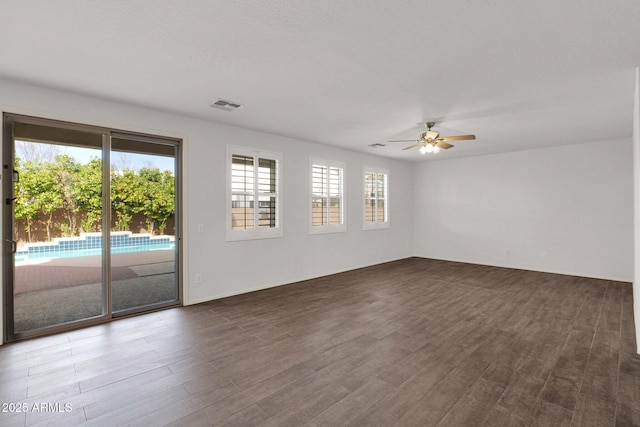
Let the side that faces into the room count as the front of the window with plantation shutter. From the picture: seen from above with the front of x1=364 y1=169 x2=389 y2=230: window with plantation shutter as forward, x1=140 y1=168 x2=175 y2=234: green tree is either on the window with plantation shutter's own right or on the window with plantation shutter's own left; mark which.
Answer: on the window with plantation shutter's own right

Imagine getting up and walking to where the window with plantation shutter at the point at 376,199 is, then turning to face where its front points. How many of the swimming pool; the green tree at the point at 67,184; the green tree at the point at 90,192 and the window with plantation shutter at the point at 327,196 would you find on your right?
4

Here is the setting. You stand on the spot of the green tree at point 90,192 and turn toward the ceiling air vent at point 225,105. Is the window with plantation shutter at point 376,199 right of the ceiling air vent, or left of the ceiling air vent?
left

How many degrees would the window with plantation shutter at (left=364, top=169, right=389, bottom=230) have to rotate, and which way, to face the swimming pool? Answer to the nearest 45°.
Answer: approximately 90° to its right

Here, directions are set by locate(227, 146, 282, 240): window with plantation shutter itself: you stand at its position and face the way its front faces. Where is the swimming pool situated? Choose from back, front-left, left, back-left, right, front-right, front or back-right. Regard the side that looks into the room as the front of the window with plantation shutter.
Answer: back-right

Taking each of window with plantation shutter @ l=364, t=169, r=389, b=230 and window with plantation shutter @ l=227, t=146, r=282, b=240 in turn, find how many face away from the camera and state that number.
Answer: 0

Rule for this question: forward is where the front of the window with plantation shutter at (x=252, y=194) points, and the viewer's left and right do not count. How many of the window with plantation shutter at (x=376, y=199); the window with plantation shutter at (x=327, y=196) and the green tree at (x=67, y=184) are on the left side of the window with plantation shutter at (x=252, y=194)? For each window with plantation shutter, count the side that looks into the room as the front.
2

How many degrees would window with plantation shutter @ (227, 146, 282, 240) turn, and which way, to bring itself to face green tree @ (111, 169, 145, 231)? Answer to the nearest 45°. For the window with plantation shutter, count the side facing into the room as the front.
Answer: approximately 180°

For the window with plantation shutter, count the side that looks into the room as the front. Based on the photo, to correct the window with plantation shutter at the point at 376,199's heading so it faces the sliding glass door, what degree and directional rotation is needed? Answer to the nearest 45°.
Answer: approximately 90° to its right

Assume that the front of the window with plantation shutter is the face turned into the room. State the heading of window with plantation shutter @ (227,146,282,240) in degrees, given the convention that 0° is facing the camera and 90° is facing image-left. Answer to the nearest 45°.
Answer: approximately 315°

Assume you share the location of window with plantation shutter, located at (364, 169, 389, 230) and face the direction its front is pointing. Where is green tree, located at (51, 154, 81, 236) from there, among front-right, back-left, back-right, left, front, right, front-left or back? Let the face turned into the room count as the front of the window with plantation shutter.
right

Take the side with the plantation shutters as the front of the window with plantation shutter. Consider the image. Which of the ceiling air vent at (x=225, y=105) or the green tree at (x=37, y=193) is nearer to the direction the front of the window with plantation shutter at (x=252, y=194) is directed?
the ceiling air vent
